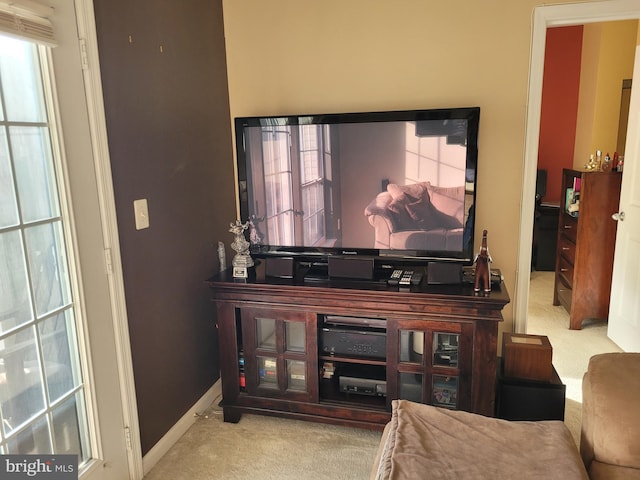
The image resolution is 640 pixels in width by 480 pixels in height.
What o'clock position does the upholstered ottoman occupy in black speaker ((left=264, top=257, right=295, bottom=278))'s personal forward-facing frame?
The upholstered ottoman is roughly at 11 o'clock from the black speaker.

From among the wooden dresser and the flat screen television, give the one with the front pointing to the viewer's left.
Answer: the wooden dresser

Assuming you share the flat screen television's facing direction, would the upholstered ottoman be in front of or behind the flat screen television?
in front

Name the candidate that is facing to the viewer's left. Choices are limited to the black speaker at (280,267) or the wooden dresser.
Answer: the wooden dresser

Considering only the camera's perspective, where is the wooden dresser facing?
facing to the left of the viewer

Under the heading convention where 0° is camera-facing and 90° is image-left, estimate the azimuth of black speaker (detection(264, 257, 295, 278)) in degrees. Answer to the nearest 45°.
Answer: approximately 0°

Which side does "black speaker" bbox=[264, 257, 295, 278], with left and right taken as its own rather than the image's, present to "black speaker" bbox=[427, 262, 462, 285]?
left

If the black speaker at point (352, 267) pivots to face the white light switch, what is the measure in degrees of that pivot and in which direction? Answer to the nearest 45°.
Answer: approximately 90° to its right

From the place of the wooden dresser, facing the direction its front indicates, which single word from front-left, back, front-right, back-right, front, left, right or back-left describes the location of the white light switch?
front-left

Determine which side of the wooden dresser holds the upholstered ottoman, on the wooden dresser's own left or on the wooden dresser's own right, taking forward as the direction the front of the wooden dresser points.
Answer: on the wooden dresser's own left
